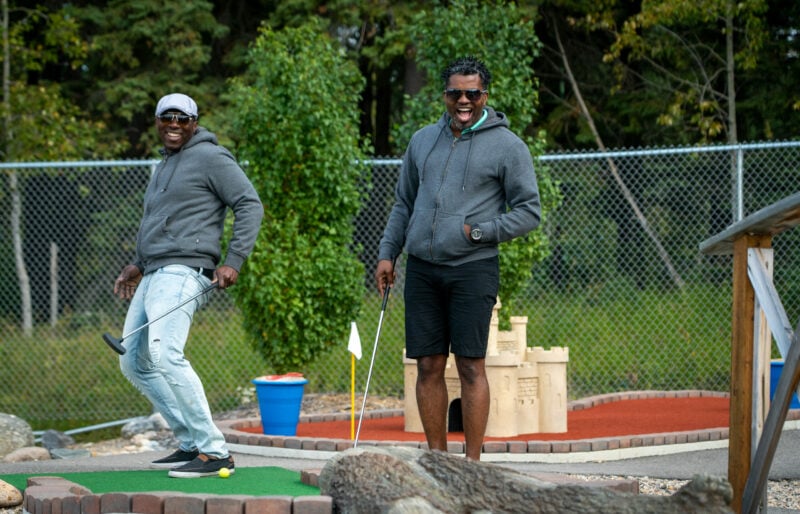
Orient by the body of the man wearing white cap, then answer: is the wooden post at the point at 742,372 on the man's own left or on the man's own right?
on the man's own left

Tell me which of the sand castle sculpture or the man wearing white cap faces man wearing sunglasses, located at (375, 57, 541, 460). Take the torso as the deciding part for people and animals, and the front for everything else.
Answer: the sand castle sculpture

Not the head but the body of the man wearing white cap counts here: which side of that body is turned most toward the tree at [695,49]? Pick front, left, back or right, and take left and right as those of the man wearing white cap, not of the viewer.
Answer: back

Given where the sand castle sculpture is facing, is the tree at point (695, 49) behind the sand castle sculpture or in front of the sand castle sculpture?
behind

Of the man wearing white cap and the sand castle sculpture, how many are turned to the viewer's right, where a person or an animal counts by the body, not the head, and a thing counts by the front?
0

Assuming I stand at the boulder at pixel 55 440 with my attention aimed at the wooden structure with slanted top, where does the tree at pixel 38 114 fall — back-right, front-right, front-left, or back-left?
back-left

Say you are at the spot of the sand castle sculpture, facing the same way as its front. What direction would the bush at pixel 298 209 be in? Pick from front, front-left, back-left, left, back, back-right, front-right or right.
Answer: back-right

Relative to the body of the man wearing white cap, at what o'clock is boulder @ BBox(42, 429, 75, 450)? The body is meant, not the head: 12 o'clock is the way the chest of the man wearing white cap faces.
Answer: The boulder is roughly at 4 o'clock from the man wearing white cap.

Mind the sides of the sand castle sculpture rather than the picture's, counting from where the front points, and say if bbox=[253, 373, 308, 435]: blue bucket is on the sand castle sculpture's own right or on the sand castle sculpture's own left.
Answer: on the sand castle sculpture's own right

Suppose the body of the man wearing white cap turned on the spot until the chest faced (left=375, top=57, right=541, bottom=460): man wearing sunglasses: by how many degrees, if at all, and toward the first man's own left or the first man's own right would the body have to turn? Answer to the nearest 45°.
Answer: approximately 90° to the first man's own left

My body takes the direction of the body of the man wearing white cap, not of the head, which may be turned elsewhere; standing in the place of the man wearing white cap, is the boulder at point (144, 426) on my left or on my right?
on my right

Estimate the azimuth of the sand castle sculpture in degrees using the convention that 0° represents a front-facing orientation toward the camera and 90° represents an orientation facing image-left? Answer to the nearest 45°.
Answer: approximately 0°

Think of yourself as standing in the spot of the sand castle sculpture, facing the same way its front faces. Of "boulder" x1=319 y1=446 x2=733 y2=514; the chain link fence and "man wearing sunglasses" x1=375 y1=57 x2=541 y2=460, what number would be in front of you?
2
